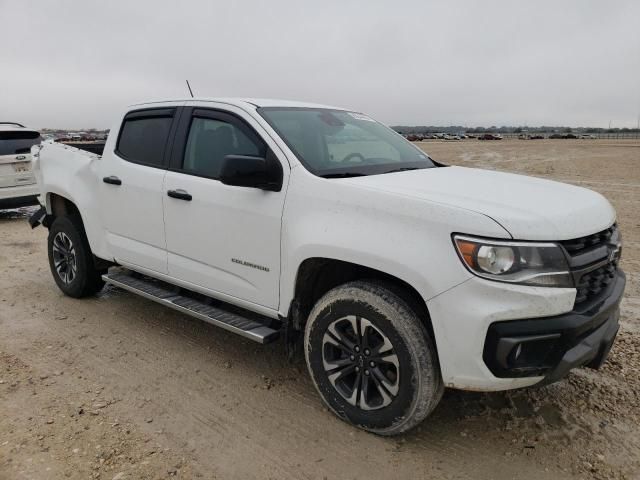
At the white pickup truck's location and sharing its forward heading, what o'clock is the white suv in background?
The white suv in background is roughly at 6 o'clock from the white pickup truck.

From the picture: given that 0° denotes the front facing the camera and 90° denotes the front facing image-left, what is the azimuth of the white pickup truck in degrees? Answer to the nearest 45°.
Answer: approximately 315°
